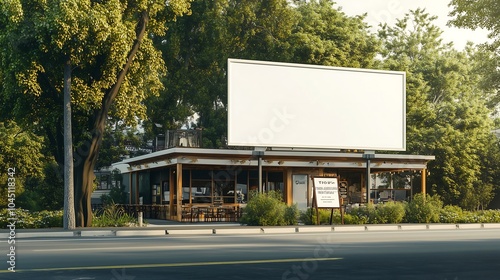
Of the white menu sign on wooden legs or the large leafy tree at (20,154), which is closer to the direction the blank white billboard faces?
the white menu sign on wooden legs

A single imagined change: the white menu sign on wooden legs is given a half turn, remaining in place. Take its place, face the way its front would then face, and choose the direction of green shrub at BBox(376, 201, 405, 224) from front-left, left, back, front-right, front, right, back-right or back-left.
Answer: front-right

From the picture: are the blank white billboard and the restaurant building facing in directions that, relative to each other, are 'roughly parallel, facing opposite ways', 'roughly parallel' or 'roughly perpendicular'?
roughly parallel

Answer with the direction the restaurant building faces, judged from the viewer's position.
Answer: facing the viewer and to the right of the viewer

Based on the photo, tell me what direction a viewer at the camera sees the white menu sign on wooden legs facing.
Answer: facing the viewer

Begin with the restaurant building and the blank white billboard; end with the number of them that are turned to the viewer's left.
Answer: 0

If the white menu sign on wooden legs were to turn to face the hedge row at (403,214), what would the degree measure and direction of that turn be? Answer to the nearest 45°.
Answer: approximately 135° to its left

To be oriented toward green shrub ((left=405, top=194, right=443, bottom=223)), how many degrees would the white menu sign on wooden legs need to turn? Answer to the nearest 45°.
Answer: approximately 135° to its left
